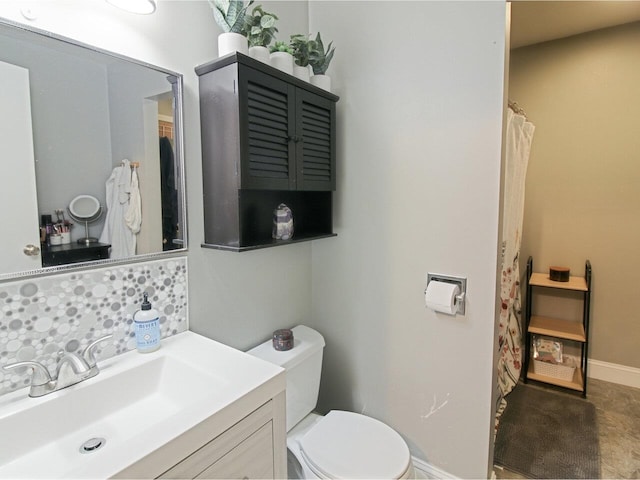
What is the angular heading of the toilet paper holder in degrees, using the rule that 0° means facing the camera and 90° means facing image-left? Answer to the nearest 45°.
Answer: approximately 45°

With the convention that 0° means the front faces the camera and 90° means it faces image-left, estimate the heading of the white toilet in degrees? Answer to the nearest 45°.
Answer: approximately 315°

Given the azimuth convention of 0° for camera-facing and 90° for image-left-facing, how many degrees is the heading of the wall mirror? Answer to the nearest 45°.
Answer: approximately 315°

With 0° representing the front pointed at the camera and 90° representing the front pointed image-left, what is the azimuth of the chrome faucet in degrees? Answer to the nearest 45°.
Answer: approximately 315°
